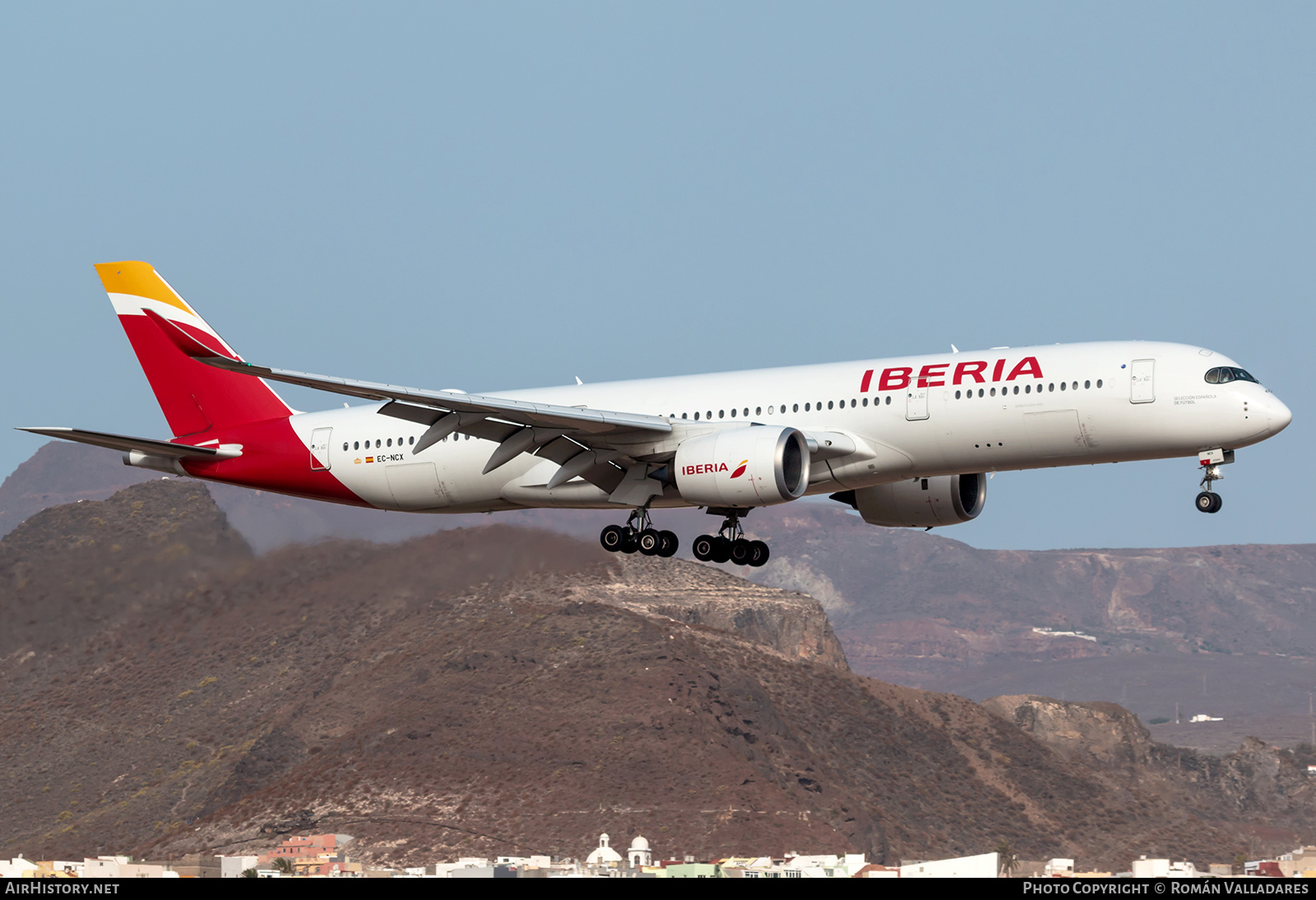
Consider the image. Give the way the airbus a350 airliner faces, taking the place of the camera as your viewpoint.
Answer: facing the viewer and to the right of the viewer
